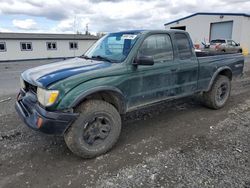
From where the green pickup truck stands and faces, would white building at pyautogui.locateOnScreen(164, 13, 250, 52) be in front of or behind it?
behind

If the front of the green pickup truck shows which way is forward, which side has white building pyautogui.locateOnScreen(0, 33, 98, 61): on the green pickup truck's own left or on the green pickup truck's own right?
on the green pickup truck's own right

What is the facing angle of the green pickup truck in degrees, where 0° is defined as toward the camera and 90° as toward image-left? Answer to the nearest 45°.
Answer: approximately 45°
